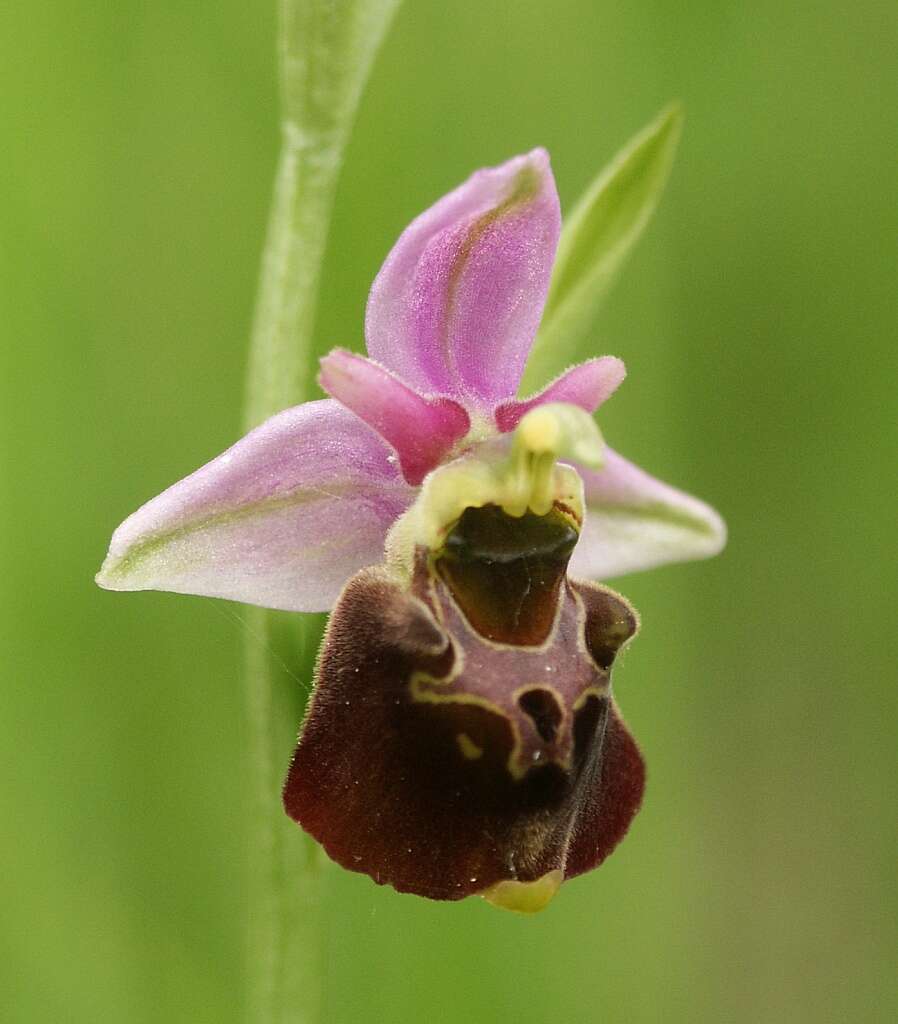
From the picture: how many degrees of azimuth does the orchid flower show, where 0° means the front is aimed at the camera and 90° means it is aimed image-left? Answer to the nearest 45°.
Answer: approximately 315°
